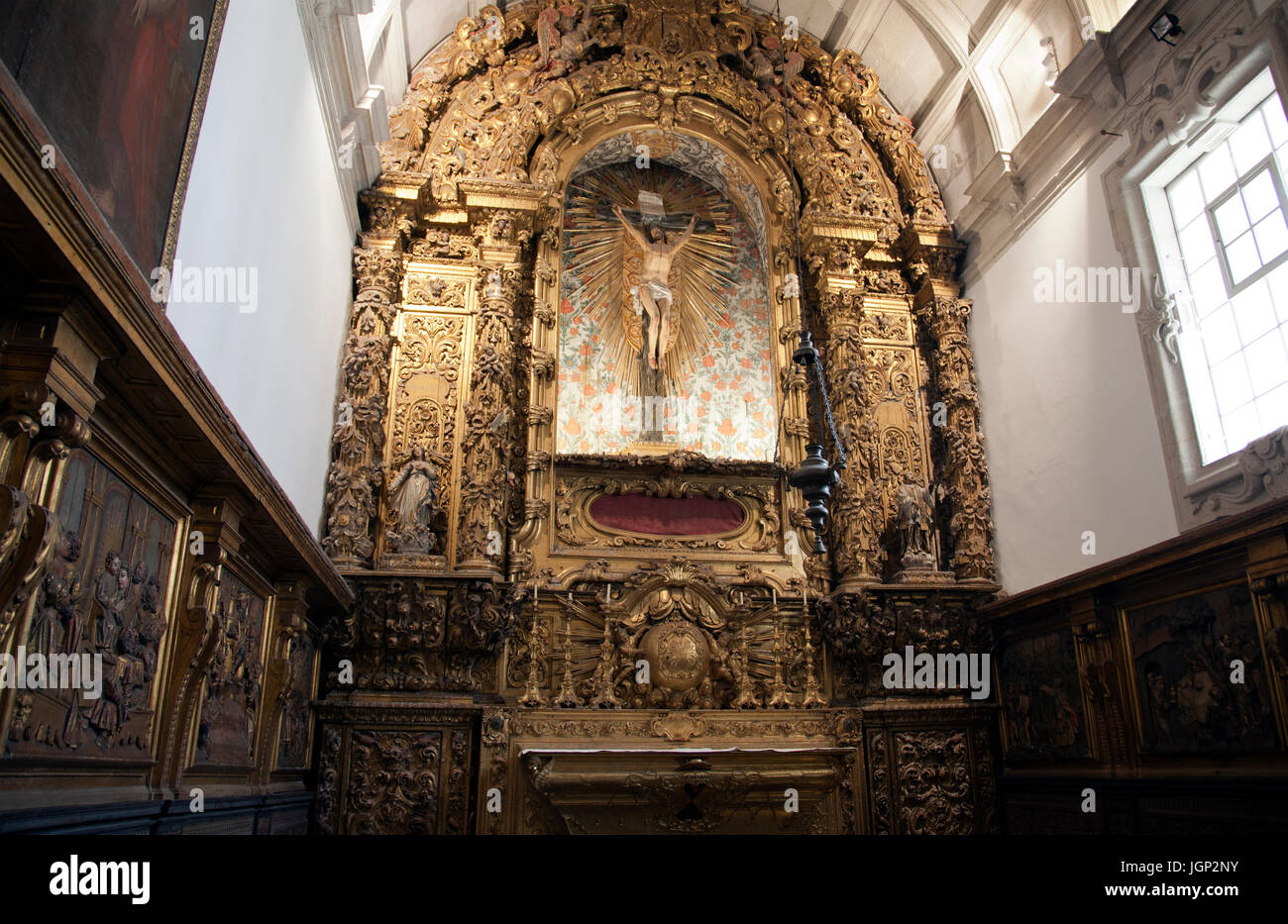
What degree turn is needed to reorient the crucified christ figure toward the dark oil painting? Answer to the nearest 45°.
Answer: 0° — it already faces it

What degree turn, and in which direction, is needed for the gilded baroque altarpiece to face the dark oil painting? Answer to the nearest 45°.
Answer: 0° — it already faces it

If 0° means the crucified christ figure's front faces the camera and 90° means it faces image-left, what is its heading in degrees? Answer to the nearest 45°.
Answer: approximately 0°
